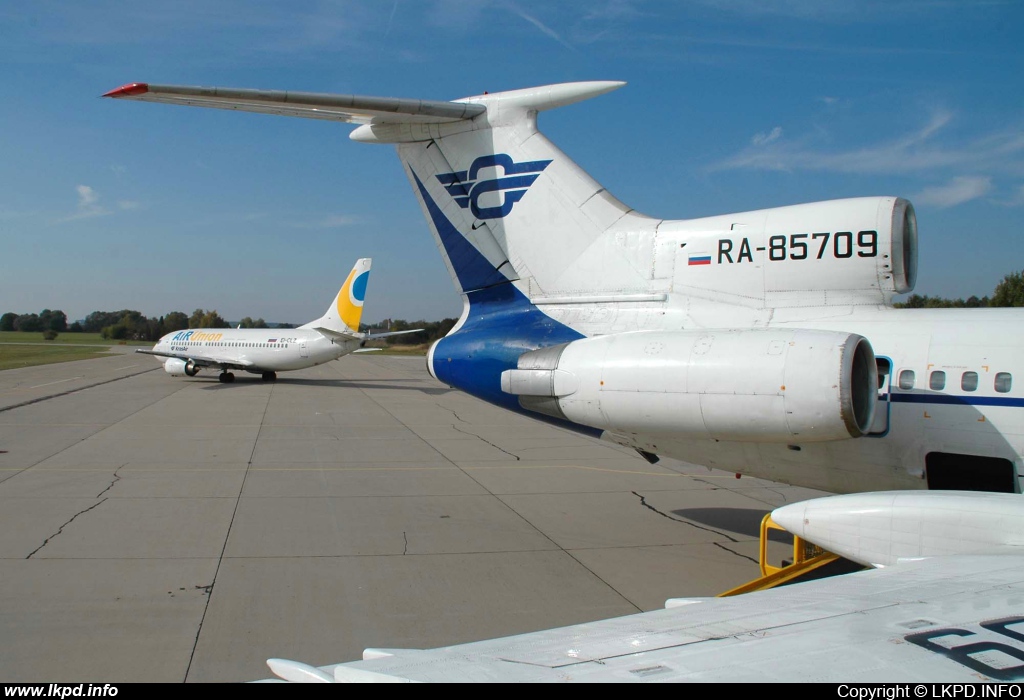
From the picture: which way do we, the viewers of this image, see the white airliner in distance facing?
facing away from the viewer and to the left of the viewer
